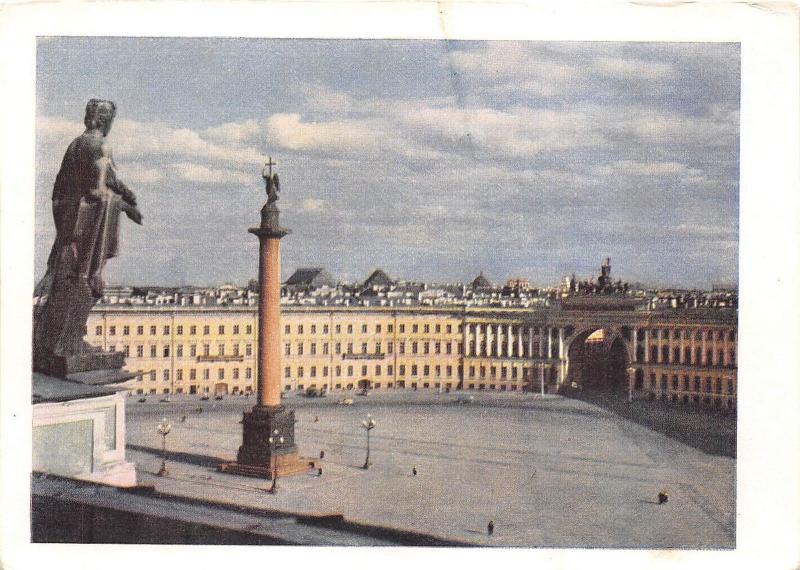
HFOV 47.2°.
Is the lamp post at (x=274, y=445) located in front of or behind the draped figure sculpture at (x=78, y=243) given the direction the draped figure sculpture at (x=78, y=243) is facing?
in front

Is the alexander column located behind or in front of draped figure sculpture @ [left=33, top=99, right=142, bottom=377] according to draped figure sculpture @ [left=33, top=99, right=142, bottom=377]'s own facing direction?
in front
